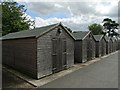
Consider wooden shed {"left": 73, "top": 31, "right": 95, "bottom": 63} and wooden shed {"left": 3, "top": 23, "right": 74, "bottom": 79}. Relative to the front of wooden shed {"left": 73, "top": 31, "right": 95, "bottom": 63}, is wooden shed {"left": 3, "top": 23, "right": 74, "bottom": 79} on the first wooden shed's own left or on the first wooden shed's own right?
on the first wooden shed's own right

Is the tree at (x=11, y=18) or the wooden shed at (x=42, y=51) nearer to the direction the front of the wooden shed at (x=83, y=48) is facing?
the wooden shed

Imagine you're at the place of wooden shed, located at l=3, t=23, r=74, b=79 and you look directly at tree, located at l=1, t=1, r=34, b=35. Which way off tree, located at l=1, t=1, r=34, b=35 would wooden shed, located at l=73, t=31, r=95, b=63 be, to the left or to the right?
right

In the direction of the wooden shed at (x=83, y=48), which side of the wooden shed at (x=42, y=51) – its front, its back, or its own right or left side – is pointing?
left

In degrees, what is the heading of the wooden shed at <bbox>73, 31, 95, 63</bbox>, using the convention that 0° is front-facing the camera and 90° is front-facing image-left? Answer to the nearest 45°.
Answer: approximately 315°

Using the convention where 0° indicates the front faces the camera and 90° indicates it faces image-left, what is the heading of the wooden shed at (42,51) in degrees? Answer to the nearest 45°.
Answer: approximately 315°

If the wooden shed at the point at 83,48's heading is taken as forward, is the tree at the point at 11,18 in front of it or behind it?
behind
